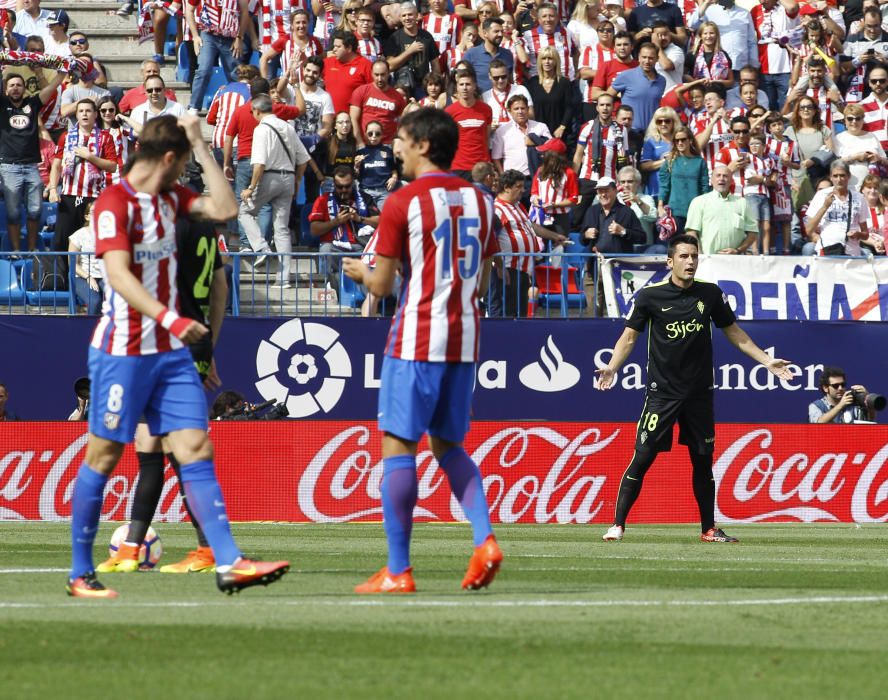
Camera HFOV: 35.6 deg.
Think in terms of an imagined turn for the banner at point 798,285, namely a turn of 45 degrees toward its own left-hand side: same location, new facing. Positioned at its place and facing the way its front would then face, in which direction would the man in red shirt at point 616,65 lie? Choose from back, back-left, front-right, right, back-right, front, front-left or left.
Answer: back

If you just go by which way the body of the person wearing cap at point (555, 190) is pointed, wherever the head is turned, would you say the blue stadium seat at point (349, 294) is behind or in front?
in front

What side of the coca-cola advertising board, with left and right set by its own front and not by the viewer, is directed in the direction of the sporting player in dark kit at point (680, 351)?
front

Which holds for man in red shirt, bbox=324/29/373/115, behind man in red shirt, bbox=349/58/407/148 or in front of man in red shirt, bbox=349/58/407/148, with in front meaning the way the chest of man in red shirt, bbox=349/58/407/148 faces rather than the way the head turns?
behind

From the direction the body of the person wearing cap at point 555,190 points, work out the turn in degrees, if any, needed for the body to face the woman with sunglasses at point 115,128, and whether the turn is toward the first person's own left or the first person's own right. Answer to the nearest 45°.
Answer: approximately 45° to the first person's own right

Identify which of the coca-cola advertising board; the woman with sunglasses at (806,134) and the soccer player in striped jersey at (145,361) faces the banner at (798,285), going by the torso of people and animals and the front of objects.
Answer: the woman with sunglasses

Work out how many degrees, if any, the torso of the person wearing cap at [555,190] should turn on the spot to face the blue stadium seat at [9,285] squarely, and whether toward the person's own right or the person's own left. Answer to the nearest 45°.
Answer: approximately 45° to the person's own right

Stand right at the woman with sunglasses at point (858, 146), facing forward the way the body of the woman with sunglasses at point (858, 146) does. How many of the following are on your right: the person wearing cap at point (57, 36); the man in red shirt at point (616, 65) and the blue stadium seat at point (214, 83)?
3

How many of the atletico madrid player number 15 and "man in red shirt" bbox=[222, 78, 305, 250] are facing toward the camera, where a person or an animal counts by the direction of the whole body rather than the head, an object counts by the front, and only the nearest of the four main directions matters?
0
